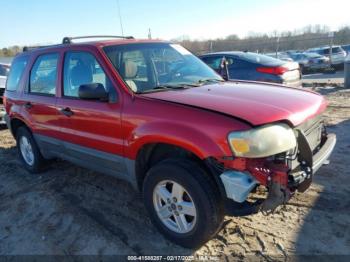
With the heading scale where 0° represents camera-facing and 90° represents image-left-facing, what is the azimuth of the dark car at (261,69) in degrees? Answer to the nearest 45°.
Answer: approximately 135°

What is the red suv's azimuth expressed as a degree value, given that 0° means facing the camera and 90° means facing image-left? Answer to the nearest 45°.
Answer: approximately 315°

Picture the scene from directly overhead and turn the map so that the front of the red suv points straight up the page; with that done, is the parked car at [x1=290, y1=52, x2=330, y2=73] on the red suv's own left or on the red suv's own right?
on the red suv's own left

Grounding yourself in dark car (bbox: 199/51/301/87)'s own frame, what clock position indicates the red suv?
The red suv is roughly at 8 o'clock from the dark car.

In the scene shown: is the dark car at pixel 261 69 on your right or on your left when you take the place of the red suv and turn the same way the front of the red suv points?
on your left

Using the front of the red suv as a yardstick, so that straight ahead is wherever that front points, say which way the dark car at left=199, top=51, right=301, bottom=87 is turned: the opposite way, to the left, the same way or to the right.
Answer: the opposite way
